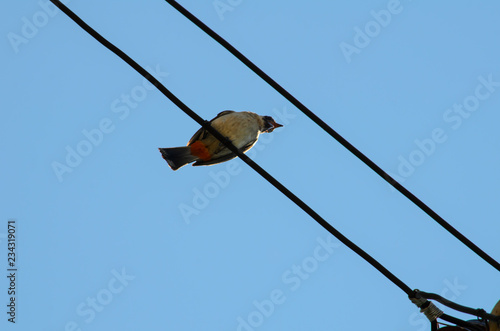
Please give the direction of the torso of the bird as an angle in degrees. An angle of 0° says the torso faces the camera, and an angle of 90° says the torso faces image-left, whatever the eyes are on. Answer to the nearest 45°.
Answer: approximately 270°
